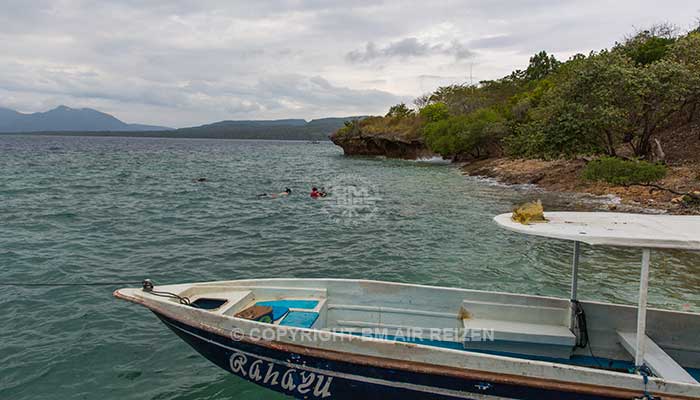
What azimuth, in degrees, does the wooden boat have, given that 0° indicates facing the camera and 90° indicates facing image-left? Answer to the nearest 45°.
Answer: approximately 90°

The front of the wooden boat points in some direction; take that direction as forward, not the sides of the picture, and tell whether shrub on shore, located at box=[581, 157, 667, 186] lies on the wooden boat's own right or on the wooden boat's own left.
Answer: on the wooden boat's own right
